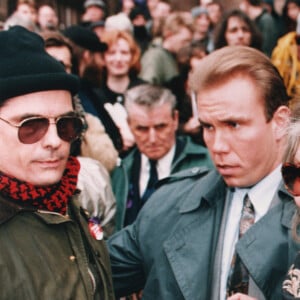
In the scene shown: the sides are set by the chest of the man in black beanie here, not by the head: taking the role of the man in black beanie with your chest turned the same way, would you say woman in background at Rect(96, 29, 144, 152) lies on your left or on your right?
on your left

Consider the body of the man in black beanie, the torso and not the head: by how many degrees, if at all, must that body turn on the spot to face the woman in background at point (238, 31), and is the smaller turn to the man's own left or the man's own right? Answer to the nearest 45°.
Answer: approximately 90° to the man's own left

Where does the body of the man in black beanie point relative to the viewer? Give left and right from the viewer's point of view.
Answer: facing the viewer and to the right of the viewer

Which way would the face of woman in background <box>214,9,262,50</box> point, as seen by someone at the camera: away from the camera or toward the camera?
toward the camera

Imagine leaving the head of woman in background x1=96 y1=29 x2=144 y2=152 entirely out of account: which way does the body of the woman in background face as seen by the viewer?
toward the camera

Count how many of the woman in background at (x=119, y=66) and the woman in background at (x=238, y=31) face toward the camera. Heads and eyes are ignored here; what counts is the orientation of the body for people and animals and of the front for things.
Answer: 2

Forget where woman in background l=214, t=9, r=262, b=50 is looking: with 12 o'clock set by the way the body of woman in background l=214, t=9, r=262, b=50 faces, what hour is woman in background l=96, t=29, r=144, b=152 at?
woman in background l=96, t=29, r=144, b=152 is roughly at 2 o'clock from woman in background l=214, t=9, r=262, b=50.

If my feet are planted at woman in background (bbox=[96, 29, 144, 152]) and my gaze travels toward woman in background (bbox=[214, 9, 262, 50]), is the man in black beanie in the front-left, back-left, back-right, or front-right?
back-right

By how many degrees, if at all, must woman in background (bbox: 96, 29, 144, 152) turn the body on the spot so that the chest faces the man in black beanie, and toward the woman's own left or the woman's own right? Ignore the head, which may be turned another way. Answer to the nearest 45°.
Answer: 0° — they already face them

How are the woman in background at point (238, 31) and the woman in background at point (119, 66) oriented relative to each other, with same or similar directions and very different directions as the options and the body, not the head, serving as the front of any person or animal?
same or similar directions

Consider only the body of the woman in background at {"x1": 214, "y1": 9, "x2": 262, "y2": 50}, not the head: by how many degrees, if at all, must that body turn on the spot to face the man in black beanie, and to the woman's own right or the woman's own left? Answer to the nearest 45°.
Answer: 0° — they already face them

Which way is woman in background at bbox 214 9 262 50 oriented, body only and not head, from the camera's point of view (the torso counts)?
toward the camera
